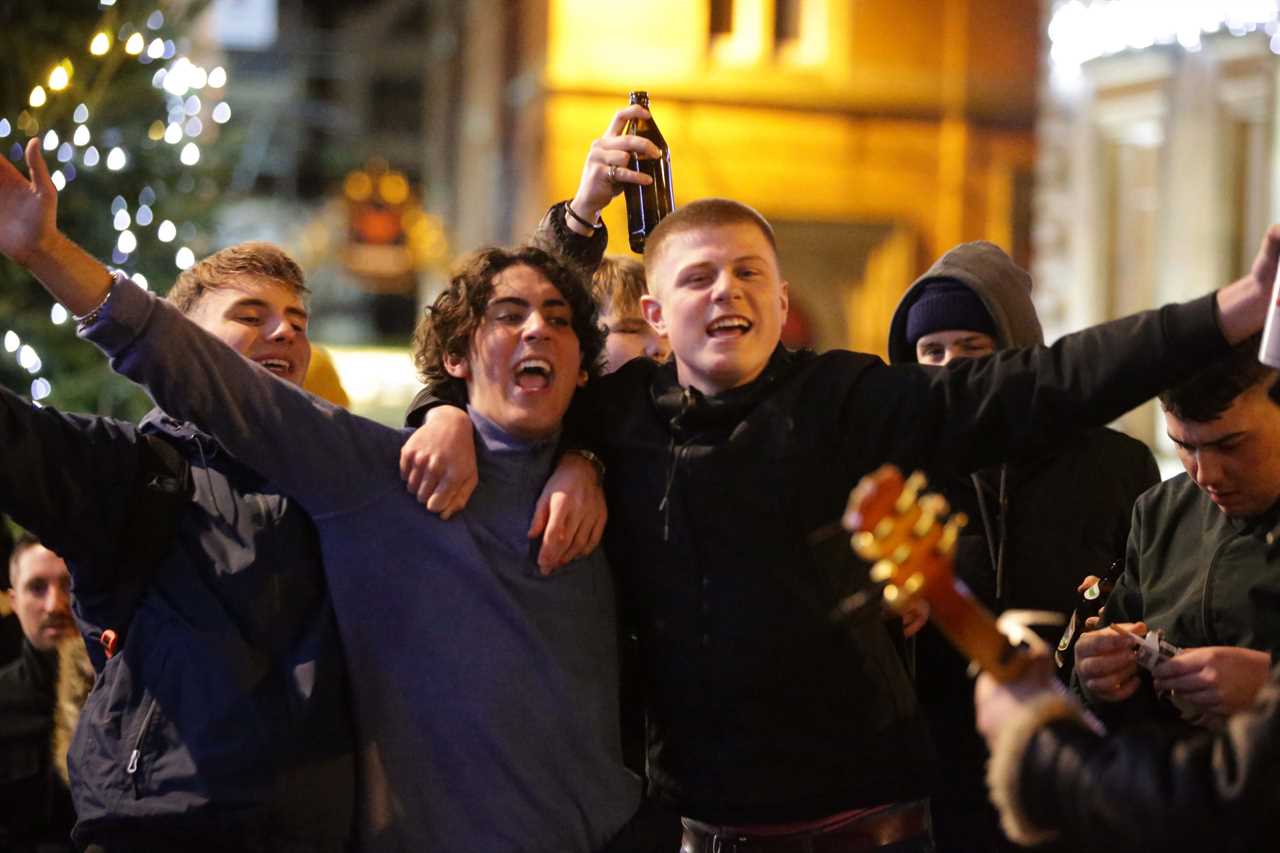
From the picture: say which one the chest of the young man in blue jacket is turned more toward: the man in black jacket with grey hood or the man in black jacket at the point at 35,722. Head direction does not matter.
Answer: the man in black jacket with grey hood

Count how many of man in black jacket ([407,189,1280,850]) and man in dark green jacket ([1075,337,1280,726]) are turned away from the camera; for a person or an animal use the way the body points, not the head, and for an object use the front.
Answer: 0

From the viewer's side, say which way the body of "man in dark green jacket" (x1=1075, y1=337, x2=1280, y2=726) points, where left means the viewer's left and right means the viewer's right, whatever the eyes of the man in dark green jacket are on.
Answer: facing the viewer and to the left of the viewer

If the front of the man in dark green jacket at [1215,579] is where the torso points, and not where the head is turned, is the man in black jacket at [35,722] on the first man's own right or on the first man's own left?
on the first man's own right

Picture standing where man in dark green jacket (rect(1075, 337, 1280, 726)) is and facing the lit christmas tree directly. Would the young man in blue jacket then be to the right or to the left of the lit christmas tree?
left

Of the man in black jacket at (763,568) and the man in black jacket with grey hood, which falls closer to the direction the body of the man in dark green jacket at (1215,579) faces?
the man in black jacket at (763,568)

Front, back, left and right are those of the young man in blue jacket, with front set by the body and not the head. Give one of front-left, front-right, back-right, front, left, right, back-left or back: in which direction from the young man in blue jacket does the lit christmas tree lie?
back-left

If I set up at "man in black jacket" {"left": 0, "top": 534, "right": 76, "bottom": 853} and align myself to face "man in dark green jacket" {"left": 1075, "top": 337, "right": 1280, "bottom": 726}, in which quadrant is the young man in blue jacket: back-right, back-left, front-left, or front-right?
front-right

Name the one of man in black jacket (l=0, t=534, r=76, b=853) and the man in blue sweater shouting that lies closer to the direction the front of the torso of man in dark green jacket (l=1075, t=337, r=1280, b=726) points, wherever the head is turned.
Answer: the man in blue sweater shouting

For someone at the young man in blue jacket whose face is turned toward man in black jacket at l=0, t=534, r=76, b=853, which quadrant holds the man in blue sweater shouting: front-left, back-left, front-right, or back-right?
back-right

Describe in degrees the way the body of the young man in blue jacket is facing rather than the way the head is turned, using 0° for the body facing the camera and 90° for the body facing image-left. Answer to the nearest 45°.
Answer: approximately 315°

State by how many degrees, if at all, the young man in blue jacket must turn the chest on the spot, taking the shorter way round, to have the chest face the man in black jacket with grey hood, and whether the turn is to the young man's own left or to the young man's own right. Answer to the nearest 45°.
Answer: approximately 45° to the young man's own left

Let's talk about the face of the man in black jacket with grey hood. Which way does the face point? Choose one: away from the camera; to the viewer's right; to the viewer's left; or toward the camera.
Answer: toward the camera

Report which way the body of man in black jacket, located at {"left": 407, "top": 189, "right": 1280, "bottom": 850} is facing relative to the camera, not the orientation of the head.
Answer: toward the camera

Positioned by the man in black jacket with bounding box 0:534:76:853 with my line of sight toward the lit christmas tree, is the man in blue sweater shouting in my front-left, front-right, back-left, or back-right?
back-right

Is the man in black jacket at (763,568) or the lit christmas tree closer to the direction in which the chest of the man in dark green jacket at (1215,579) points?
the man in black jacket

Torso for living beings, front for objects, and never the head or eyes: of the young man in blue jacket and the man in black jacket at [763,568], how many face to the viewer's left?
0
